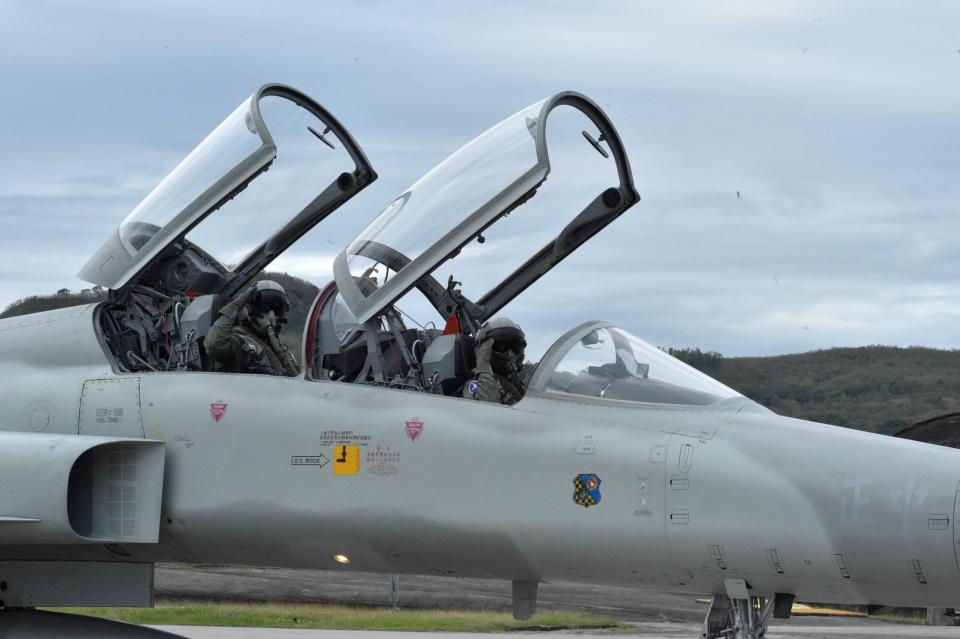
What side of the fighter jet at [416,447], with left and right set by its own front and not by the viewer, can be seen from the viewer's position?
right
